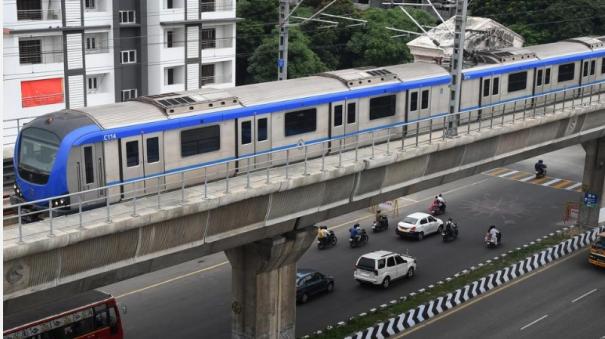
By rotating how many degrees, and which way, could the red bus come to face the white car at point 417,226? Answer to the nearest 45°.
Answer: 0° — it already faces it

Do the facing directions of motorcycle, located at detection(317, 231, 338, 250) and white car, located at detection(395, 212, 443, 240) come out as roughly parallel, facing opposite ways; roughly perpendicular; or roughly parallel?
roughly parallel

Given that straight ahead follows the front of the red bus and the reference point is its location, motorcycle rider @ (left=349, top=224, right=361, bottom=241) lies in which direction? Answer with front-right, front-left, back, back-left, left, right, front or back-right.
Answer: front

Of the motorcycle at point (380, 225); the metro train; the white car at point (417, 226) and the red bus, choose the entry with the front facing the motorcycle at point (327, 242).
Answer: the red bus

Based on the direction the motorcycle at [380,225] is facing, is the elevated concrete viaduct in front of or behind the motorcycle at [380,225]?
behind

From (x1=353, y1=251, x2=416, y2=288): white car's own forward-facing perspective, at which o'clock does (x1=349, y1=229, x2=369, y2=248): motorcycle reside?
The motorcycle is roughly at 10 o'clock from the white car.

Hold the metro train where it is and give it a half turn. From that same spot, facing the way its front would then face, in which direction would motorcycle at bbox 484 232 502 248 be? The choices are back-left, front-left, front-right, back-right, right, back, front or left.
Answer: front

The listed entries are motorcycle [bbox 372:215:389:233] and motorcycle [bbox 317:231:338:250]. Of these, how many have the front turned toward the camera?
0

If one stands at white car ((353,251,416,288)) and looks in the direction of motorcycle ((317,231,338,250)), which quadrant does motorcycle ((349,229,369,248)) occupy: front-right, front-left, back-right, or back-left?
front-right

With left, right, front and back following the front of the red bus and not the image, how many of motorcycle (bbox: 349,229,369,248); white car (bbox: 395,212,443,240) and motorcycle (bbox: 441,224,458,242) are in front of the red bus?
3

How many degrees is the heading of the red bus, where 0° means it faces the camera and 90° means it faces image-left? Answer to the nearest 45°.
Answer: approximately 225°

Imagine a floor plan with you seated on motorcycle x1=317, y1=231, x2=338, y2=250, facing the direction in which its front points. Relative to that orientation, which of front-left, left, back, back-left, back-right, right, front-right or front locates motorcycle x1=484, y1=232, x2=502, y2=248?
front-right

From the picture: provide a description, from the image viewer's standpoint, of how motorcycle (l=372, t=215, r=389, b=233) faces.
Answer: facing away from the viewer and to the right of the viewer

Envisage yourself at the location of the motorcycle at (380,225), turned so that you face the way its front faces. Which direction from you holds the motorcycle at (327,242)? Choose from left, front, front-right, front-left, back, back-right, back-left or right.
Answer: back

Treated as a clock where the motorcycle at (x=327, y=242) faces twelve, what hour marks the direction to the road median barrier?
The road median barrier is roughly at 3 o'clock from the motorcycle.

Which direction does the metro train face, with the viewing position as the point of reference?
facing the viewer and to the left of the viewer

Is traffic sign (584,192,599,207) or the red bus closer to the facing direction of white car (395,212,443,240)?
the traffic sign
